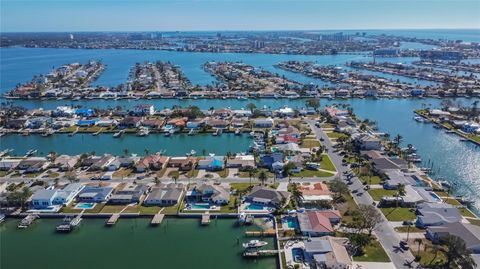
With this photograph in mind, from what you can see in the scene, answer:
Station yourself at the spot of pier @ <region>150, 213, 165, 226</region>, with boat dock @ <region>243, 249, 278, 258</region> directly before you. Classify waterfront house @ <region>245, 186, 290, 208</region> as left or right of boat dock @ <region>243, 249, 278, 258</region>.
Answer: left
